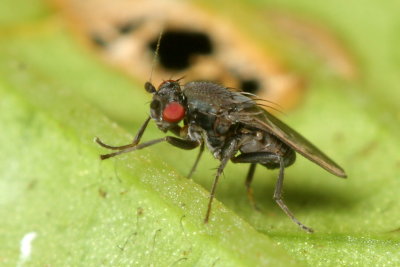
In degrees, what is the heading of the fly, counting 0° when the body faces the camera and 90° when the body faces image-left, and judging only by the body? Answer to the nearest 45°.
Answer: approximately 90°
